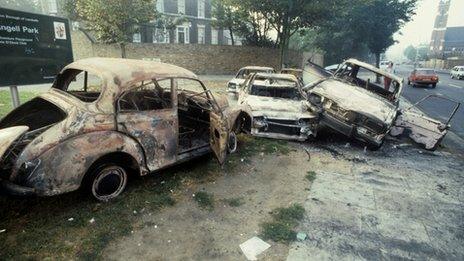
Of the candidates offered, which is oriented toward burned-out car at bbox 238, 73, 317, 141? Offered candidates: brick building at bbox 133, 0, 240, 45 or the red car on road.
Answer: the brick building

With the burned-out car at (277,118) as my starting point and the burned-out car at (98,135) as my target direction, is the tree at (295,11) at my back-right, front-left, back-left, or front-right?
back-right

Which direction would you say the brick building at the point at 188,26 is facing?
toward the camera

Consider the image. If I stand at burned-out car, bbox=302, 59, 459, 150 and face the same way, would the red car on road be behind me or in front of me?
behind

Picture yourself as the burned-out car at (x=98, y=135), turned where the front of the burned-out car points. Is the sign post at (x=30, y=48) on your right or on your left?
on your left

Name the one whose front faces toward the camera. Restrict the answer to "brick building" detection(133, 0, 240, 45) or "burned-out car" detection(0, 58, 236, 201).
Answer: the brick building

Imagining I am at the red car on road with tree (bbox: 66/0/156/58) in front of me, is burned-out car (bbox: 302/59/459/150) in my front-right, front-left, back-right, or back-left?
front-left

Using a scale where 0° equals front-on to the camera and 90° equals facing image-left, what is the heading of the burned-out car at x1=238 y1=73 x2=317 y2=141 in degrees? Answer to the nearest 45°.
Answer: approximately 0°

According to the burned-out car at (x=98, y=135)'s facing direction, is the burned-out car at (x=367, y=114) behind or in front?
in front

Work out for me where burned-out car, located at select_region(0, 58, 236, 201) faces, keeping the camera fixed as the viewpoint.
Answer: facing away from the viewer and to the right of the viewer

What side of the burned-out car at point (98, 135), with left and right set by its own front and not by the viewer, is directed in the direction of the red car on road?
front

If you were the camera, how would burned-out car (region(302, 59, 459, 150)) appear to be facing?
facing the viewer

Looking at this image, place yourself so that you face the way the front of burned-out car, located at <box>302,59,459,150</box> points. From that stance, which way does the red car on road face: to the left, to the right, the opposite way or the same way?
the opposite way

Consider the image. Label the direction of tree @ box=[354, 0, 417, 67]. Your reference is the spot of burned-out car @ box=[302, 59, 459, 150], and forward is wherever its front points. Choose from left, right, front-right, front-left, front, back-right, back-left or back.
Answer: back
